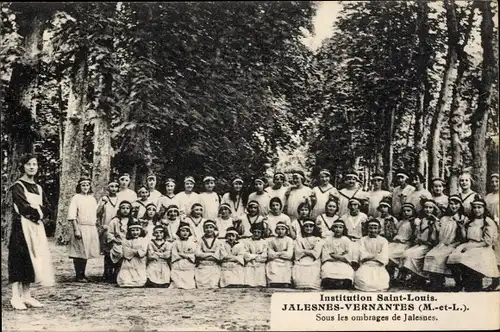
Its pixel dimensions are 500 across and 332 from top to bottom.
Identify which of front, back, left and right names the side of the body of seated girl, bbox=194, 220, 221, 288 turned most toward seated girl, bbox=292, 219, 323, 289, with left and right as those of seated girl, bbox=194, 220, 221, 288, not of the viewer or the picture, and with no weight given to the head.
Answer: left

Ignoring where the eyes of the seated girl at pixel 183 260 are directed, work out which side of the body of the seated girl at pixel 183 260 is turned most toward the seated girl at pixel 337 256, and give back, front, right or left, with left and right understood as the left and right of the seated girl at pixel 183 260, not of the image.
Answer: left

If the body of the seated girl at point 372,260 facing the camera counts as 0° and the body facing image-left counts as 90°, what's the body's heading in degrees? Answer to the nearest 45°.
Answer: approximately 0°
